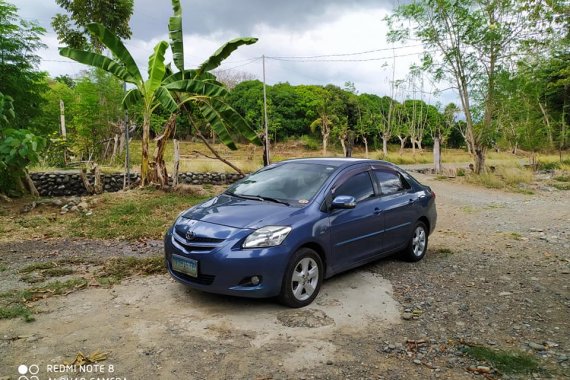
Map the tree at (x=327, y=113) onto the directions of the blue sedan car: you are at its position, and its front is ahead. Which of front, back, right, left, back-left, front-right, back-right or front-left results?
back-right

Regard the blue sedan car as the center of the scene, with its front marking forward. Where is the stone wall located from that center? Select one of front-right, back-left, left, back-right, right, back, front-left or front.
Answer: right

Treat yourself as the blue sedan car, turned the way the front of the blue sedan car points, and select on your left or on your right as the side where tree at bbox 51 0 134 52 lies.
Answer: on your right

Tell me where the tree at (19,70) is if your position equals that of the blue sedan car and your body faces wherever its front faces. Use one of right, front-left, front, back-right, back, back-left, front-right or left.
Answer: right

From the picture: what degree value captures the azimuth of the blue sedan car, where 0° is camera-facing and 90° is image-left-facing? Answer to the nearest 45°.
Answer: approximately 45°

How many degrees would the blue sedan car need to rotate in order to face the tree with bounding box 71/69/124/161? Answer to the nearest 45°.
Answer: approximately 90° to its right

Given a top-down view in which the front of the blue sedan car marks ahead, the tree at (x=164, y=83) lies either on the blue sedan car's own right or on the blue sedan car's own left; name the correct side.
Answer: on the blue sedan car's own right

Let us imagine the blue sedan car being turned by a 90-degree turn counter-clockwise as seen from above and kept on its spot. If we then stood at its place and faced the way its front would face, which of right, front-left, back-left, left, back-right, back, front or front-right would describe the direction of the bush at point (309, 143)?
back-left

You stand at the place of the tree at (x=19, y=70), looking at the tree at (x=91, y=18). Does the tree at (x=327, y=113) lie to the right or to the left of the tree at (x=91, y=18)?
right

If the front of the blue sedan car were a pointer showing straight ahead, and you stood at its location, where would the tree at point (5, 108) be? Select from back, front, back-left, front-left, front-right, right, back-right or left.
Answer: right

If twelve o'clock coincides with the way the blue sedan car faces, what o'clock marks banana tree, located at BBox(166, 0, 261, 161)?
The banana tree is roughly at 4 o'clock from the blue sedan car.
